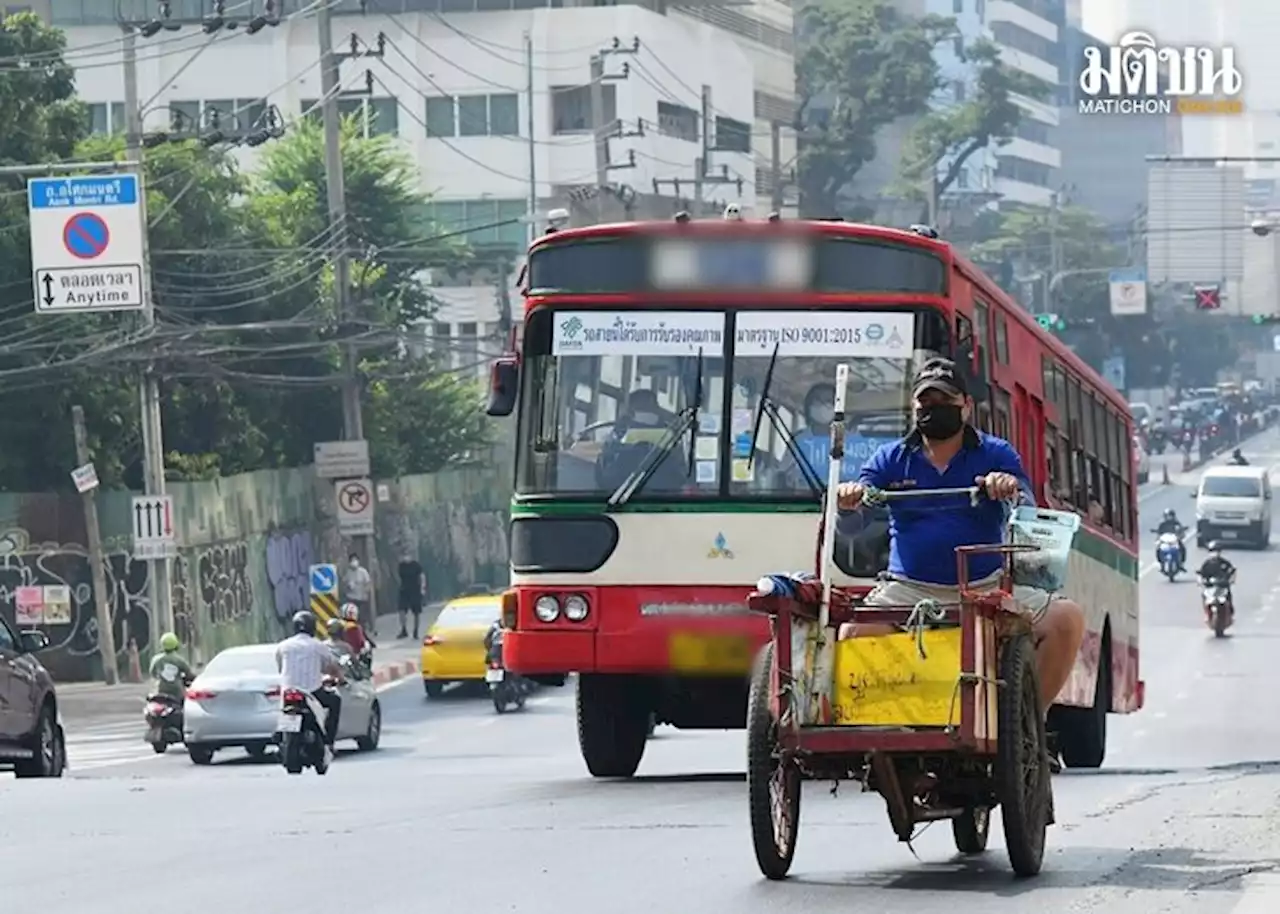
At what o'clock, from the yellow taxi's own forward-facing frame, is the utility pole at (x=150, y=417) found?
The utility pole is roughly at 8 o'clock from the yellow taxi.

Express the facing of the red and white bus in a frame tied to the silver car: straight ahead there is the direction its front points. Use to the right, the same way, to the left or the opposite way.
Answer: the opposite way

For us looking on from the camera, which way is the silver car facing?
facing away from the viewer and to the right of the viewer

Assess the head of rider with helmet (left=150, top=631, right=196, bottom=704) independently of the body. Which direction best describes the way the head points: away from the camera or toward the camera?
away from the camera

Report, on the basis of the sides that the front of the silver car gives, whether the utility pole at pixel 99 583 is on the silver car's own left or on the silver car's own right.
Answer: on the silver car's own left

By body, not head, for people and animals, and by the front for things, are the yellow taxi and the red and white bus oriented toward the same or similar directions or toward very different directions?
very different directions

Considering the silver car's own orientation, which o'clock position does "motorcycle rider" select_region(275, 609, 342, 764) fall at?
The motorcycle rider is roughly at 4 o'clock from the silver car.

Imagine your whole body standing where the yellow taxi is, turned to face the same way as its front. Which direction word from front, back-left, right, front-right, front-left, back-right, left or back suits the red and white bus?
back-right

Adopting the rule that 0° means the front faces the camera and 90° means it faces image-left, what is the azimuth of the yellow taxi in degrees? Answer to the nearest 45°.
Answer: approximately 225°

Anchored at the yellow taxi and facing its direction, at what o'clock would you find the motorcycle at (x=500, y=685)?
The motorcycle is roughly at 4 o'clock from the yellow taxi.

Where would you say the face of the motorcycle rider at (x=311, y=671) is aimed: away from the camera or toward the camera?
away from the camera
